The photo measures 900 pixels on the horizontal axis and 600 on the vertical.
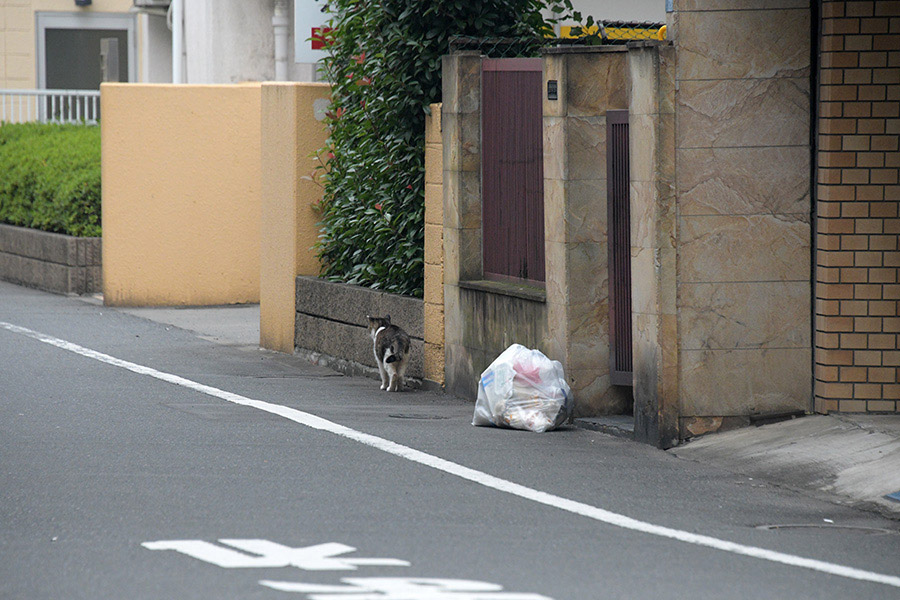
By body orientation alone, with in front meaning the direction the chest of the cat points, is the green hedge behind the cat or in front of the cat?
in front

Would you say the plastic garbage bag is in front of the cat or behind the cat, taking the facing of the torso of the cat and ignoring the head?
behind

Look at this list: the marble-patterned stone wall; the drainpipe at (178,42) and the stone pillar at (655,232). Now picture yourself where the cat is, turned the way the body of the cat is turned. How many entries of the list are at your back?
2

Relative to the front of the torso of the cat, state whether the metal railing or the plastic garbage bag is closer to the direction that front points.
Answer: the metal railing

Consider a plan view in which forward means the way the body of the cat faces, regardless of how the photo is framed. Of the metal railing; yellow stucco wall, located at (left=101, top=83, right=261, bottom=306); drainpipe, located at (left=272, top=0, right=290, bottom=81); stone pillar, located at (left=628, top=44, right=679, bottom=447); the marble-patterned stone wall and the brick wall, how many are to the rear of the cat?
3

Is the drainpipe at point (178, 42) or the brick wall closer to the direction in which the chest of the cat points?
the drainpipe

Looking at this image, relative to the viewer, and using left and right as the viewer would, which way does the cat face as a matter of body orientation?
facing away from the viewer and to the left of the viewer

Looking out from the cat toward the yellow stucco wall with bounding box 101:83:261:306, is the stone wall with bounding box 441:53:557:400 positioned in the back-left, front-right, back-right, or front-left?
back-right

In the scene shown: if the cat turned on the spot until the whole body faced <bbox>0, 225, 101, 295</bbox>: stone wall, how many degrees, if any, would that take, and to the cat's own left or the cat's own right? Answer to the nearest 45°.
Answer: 0° — it already faces it

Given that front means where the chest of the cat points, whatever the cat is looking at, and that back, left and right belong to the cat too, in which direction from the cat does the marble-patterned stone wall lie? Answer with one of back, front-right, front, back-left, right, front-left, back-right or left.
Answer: back

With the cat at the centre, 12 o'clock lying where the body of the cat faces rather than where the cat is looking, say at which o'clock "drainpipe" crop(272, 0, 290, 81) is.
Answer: The drainpipe is roughly at 1 o'clock from the cat.
